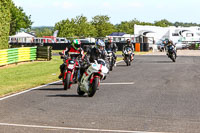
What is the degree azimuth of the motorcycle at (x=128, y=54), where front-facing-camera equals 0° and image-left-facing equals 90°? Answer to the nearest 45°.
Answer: approximately 0°

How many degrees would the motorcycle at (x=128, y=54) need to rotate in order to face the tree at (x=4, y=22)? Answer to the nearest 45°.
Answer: approximately 90° to its right

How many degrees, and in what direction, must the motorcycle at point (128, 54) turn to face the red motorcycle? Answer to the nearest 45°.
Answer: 0° — it already faces it

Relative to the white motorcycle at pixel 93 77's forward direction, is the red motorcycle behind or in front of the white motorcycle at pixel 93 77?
behind

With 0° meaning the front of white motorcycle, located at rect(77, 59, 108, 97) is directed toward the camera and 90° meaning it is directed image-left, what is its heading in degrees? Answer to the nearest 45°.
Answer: approximately 315°

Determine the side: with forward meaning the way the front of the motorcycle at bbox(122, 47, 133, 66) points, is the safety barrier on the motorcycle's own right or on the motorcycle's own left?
on the motorcycle's own right

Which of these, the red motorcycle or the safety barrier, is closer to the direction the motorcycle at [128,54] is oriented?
the red motorcycle

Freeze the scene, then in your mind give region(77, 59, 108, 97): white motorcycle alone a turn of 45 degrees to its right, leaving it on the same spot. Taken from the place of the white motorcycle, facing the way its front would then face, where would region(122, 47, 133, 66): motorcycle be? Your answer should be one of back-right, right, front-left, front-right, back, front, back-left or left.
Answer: back
